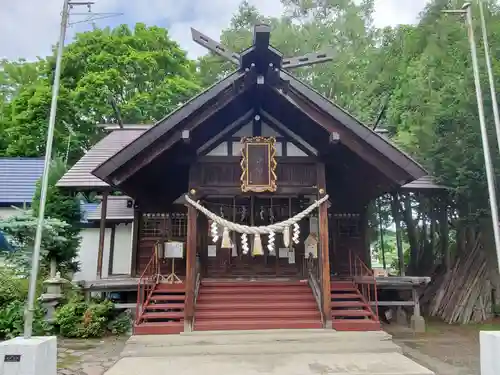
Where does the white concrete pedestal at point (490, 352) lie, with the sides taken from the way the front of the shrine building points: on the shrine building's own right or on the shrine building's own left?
on the shrine building's own left

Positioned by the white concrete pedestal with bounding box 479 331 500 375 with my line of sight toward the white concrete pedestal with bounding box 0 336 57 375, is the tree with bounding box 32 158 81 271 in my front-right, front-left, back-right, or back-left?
front-right

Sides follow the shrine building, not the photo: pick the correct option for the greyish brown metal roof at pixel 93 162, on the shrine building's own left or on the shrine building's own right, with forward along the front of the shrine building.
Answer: on the shrine building's own right

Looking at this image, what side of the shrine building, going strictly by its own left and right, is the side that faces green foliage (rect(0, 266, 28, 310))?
right

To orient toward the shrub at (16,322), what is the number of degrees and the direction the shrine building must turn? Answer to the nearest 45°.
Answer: approximately 90° to its right

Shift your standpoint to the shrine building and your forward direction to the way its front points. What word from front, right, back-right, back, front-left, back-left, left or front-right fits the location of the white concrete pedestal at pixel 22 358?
front-right

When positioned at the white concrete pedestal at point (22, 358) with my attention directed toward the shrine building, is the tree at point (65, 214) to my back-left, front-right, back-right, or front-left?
front-left

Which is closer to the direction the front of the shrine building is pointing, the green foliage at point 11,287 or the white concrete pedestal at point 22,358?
the white concrete pedestal

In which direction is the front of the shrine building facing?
toward the camera

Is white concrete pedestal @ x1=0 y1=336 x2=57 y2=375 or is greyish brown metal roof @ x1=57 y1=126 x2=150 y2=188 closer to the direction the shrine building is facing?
the white concrete pedestal
